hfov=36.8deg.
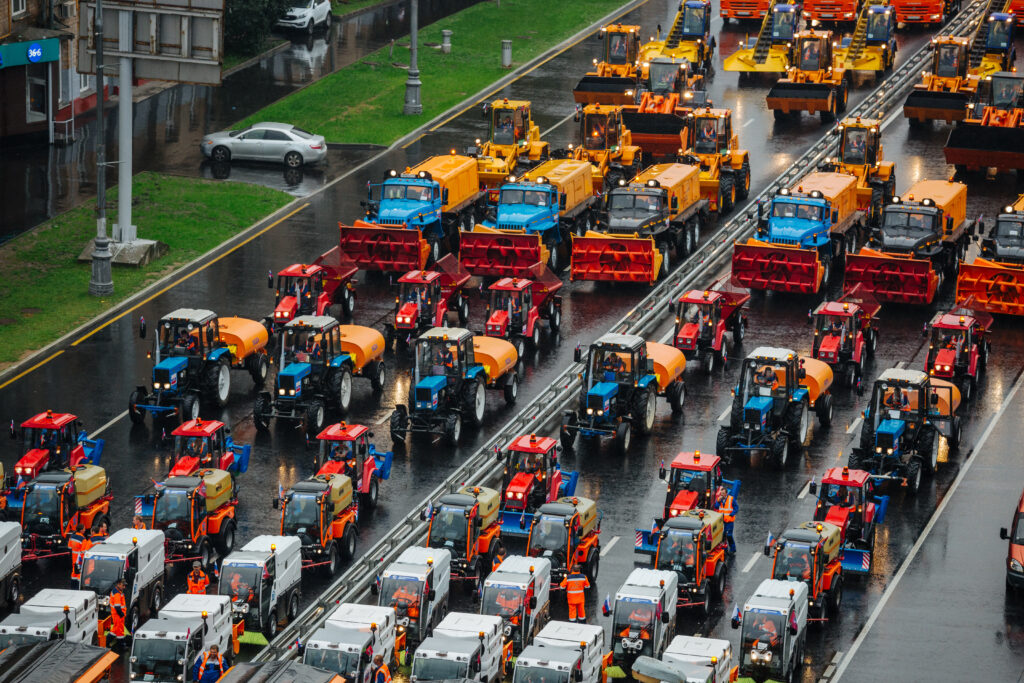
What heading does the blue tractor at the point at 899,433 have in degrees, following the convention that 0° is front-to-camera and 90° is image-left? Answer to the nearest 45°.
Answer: approximately 45°

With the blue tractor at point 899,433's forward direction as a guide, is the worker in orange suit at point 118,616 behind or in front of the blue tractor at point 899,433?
in front
